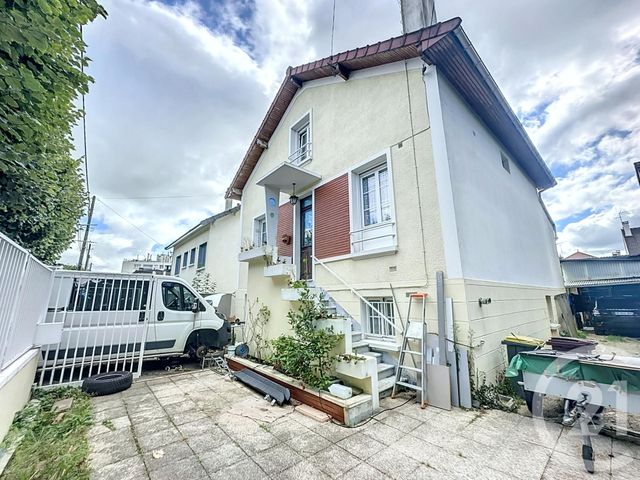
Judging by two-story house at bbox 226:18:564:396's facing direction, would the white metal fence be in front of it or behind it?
in front

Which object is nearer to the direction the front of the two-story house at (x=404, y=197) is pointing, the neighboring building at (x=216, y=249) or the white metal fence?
the white metal fence

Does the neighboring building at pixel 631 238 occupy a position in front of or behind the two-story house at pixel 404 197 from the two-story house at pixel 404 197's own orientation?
behind

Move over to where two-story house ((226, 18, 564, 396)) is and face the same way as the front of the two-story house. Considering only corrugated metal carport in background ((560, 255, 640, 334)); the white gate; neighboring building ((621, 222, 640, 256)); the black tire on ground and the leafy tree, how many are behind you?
2

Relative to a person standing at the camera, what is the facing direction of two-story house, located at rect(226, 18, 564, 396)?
facing the viewer and to the left of the viewer

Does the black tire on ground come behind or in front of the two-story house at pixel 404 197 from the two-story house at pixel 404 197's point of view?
in front
